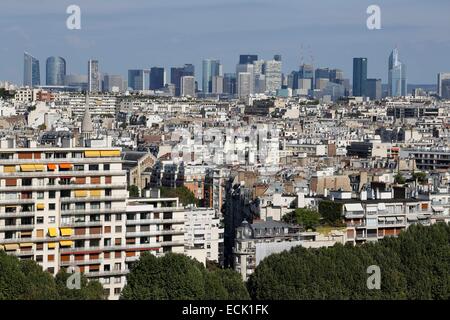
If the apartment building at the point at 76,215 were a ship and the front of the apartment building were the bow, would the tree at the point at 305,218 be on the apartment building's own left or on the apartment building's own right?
on the apartment building's own left

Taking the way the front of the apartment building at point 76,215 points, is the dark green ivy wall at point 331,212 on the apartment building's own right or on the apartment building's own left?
on the apartment building's own left

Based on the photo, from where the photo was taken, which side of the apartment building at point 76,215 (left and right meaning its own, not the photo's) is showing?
front
